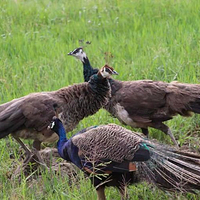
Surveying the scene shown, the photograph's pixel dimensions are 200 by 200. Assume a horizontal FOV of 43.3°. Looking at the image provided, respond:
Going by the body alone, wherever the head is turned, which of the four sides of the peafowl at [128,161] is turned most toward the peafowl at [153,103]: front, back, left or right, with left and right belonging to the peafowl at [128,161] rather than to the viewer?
right

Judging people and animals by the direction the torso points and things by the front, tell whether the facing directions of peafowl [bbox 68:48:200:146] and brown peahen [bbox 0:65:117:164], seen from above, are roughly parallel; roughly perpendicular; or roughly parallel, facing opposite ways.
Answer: roughly parallel, facing opposite ways

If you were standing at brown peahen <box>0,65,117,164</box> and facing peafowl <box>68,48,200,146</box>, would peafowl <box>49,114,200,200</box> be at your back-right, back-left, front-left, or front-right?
front-right

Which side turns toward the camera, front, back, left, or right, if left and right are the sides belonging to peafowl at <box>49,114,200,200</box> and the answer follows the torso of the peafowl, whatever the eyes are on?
left

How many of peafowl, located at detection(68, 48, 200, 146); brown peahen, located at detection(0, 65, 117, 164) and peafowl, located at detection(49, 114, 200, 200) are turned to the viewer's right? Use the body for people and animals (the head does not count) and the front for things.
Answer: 1

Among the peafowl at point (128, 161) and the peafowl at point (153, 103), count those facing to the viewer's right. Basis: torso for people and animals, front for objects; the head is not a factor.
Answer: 0

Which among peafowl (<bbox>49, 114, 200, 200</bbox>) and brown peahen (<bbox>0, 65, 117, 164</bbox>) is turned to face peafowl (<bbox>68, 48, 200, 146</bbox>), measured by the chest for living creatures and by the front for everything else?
the brown peahen

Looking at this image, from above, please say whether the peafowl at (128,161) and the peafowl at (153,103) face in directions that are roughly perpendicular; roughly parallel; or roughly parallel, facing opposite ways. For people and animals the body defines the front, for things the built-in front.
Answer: roughly parallel

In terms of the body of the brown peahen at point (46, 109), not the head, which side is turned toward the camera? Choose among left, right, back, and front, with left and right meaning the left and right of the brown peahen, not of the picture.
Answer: right

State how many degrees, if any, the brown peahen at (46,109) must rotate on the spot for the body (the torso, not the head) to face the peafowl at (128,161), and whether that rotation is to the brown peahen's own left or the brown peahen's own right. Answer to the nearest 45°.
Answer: approximately 45° to the brown peahen's own right

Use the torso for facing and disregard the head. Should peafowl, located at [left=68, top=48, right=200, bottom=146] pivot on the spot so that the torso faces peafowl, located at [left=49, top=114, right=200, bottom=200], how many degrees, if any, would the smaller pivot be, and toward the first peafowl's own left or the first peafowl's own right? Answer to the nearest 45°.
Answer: approximately 90° to the first peafowl's own left

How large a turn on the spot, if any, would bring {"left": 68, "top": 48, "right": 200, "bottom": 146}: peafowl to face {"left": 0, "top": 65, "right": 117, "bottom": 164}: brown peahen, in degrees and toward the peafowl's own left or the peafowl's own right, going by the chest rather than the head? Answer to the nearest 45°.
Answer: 0° — it already faces it

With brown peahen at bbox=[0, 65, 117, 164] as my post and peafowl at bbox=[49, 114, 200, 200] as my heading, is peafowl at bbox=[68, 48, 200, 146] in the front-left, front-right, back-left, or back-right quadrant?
front-left

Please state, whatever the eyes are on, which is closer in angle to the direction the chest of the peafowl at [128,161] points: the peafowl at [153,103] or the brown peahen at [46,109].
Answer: the brown peahen

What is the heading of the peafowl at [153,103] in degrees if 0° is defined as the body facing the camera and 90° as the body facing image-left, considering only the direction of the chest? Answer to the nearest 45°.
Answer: approximately 90°

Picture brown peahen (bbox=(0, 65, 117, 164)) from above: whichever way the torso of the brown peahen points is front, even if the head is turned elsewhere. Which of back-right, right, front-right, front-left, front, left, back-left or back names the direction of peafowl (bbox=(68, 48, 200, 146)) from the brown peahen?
front
